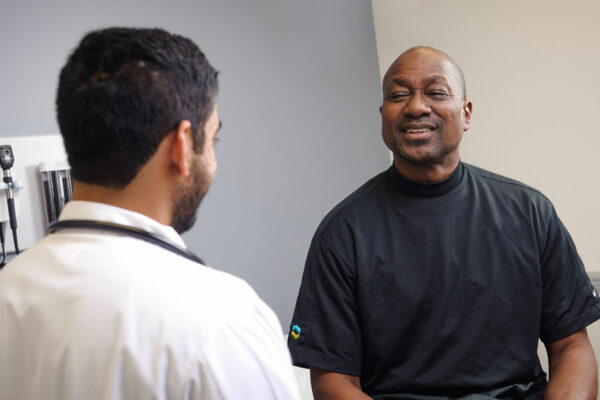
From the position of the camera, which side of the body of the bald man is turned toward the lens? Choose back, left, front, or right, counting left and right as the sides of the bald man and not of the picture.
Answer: front

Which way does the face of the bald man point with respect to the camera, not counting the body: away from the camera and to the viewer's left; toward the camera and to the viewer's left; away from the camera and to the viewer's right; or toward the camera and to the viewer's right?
toward the camera and to the viewer's left

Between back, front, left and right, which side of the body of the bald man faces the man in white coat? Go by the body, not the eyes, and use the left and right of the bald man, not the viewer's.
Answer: front

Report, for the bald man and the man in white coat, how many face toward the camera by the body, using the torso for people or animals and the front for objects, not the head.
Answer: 1

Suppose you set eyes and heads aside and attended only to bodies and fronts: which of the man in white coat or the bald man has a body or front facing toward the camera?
the bald man

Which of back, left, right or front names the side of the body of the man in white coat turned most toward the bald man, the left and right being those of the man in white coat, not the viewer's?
front

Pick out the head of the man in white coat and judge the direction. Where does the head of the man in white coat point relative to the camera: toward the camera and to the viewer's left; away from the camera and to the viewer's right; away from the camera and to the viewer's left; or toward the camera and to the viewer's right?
away from the camera and to the viewer's right

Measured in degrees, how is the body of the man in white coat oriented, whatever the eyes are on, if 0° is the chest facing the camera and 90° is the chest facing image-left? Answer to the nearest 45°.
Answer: approximately 225°
